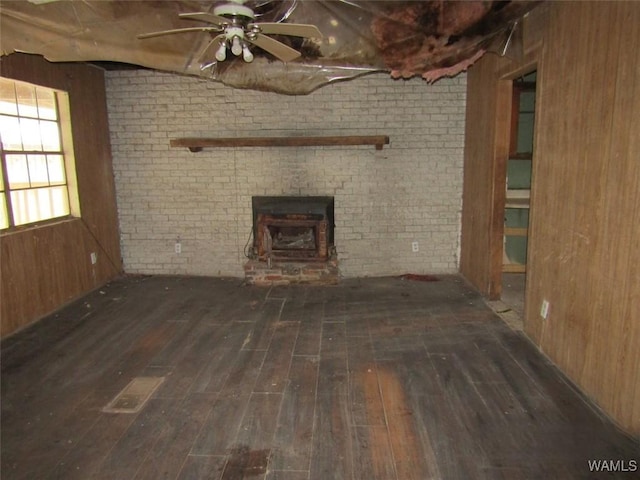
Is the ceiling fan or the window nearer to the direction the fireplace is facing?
the ceiling fan

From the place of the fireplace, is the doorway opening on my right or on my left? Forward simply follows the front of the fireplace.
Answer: on my left

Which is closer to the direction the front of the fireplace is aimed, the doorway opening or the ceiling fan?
the ceiling fan

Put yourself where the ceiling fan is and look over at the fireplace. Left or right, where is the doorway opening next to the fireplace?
right

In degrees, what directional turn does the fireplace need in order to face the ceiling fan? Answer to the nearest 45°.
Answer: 0° — it already faces it

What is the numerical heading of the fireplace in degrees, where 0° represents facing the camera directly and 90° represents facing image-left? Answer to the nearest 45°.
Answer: approximately 0°

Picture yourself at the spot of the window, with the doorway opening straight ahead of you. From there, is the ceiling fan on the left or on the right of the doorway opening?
right

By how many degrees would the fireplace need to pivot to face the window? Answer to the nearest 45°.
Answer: approximately 90° to its right
